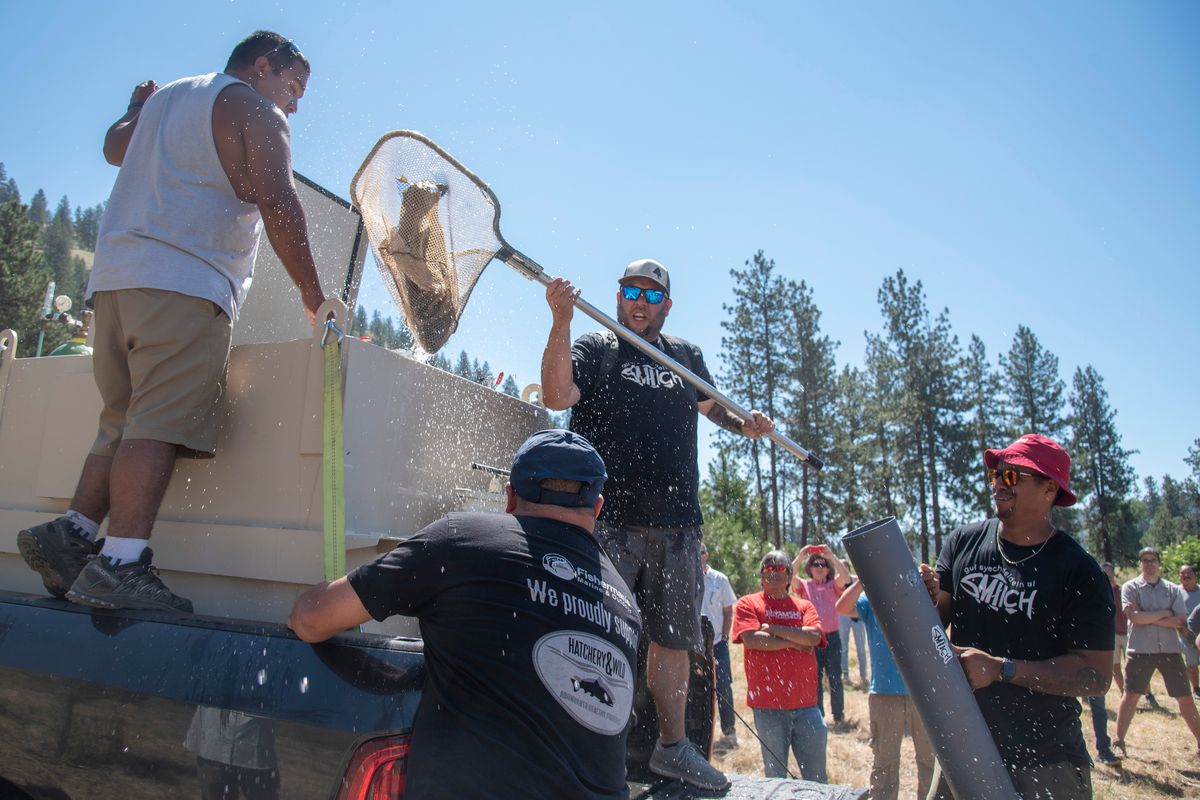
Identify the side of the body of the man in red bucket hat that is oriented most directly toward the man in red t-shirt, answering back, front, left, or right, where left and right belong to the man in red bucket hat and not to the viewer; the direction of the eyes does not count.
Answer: right

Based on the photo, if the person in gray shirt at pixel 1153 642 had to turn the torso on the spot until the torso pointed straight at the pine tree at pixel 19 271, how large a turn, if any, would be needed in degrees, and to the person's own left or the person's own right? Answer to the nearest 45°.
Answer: approximately 90° to the person's own right

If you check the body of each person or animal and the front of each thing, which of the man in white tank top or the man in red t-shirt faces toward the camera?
the man in red t-shirt

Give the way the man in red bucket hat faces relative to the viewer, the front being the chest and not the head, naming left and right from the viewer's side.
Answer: facing the viewer and to the left of the viewer

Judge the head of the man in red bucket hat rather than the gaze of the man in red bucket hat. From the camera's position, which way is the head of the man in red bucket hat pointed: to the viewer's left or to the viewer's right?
to the viewer's left

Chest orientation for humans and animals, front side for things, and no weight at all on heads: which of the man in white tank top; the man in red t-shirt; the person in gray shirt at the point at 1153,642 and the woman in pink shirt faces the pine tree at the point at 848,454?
the man in white tank top

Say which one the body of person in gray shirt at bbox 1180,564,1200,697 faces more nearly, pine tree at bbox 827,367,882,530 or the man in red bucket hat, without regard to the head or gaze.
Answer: the man in red bucket hat

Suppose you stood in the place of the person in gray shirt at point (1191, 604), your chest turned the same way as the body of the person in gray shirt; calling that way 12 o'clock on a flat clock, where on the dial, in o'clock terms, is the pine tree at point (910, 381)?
The pine tree is roughly at 4 o'clock from the person in gray shirt.

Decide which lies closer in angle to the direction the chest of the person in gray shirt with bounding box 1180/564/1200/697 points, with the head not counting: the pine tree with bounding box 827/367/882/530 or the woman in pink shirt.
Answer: the woman in pink shirt

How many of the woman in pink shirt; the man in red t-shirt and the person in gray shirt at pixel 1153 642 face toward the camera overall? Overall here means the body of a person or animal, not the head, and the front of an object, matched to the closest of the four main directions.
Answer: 3

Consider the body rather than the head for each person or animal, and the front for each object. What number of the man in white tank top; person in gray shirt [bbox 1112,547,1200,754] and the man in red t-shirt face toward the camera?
2

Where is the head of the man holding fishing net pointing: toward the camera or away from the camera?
toward the camera

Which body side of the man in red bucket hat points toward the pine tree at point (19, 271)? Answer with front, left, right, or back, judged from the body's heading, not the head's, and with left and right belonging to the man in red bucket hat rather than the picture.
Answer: right

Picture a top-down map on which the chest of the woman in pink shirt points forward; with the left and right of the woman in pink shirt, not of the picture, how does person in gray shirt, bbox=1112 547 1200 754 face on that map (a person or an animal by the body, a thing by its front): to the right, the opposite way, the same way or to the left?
the same way

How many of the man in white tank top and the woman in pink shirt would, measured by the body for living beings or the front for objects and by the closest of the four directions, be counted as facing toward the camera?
1

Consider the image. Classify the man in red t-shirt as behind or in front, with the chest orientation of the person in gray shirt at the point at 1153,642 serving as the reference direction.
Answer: in front

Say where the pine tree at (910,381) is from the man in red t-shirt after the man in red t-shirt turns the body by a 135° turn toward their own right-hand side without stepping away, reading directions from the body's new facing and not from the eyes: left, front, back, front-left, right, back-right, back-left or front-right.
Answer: front-right

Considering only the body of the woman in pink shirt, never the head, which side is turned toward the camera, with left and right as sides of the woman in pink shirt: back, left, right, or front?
front

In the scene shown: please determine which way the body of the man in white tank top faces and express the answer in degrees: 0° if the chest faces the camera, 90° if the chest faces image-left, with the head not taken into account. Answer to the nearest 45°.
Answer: approximately 225°

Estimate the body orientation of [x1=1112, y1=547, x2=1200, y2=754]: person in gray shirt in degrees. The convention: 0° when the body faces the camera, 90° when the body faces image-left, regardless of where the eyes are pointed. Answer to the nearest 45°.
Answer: approximately 0°

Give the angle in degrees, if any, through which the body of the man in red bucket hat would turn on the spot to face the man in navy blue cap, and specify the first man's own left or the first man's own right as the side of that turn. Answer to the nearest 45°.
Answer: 0° — they already face them
